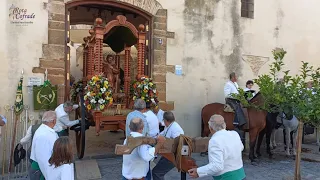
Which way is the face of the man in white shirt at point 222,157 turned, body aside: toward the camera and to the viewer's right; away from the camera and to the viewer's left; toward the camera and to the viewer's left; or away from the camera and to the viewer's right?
away from the camera and to the viewer's left

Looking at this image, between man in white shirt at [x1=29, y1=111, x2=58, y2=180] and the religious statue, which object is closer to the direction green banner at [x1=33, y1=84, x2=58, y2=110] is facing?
the man in white shirt

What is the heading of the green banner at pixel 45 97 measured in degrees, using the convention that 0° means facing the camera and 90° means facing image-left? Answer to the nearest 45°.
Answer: approximately 0°

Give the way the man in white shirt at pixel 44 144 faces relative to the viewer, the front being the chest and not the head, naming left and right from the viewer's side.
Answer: facing away from the viewer and to the right of the viewer

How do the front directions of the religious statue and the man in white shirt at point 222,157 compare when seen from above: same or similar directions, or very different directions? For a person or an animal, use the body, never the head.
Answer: very different directions
